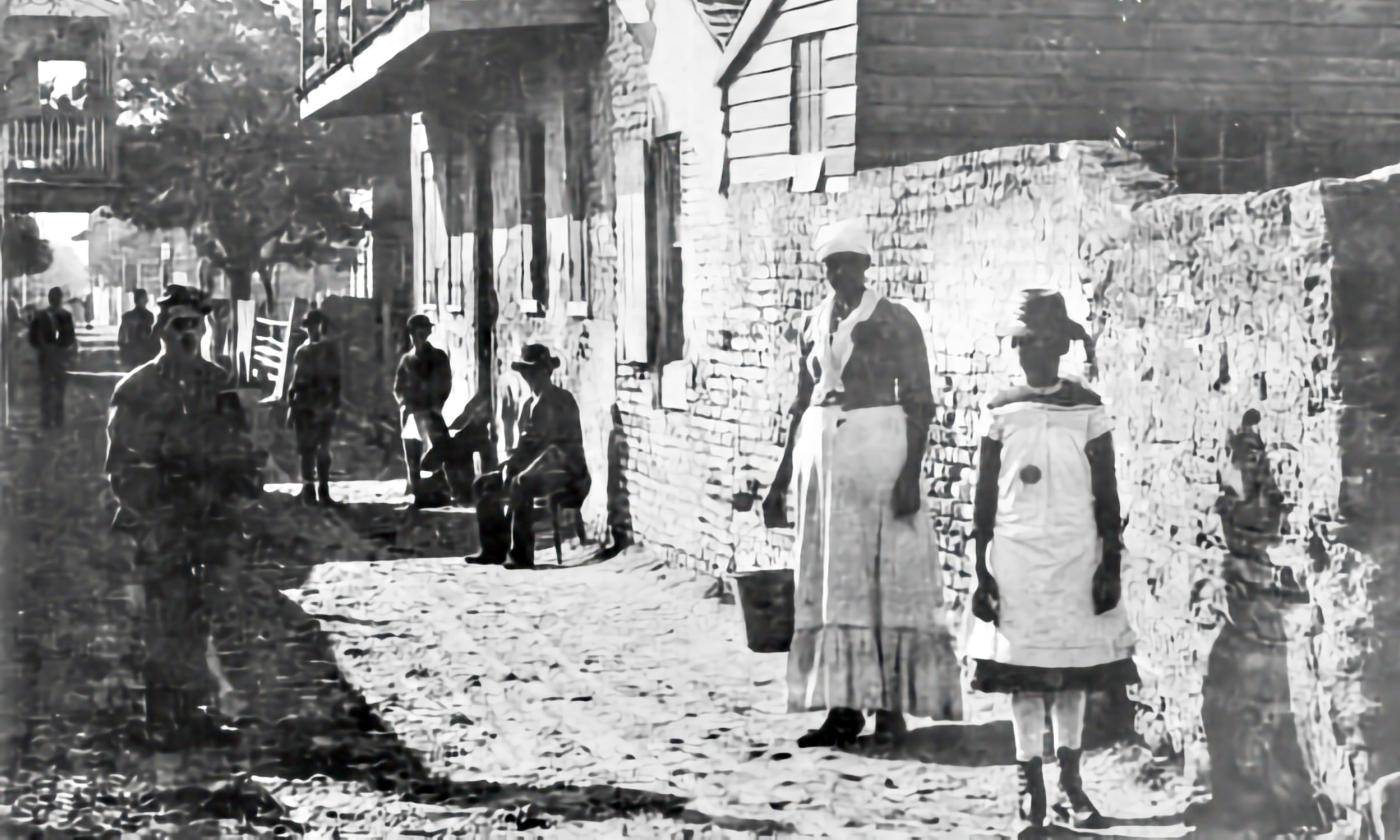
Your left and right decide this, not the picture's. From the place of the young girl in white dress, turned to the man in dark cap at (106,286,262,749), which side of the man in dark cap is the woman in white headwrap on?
right

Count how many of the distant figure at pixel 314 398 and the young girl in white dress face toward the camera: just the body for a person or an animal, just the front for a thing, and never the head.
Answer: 2

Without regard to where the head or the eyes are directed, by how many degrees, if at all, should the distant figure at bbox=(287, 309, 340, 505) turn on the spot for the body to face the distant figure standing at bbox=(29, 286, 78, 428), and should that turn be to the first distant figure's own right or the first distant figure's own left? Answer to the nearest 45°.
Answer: approximately 90° to the first distant figure's own right

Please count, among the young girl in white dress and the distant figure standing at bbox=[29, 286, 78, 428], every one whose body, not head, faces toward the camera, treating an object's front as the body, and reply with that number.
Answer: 2
